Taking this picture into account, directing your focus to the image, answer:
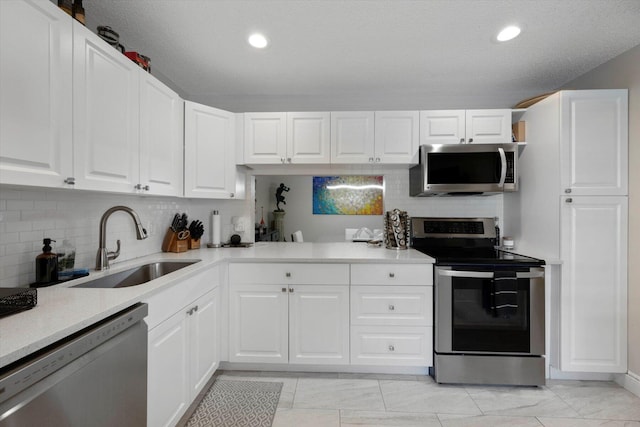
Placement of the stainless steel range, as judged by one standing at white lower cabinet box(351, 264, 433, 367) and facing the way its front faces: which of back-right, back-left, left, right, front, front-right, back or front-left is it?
left

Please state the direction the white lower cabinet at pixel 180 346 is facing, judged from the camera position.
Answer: facing the viewer and to the right of the viewer

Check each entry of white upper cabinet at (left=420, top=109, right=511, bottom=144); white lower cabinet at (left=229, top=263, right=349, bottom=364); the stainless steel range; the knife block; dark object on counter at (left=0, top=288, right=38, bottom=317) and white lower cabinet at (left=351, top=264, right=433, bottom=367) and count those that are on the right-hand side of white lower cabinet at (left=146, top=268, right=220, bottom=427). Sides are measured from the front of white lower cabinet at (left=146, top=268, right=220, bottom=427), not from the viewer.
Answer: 1

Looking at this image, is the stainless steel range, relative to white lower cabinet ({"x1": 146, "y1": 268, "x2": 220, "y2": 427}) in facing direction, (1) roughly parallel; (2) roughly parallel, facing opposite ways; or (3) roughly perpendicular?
roughly perpendicular

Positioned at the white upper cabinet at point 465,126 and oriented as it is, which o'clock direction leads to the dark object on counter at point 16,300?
The dark object on counter is roughly at 1 o'clock from the white upper cabinet.

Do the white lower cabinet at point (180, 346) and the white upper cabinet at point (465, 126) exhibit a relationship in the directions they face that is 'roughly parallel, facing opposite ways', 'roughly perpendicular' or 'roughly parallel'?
roughly perpendicular

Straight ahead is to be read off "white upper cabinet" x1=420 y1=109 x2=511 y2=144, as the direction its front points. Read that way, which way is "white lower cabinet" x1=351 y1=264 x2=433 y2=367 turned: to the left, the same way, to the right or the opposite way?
the same way

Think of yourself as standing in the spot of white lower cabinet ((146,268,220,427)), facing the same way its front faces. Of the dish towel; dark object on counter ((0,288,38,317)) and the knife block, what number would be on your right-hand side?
1

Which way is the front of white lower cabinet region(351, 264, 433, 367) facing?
toward the camera

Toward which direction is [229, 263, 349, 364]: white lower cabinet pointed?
toward the camera

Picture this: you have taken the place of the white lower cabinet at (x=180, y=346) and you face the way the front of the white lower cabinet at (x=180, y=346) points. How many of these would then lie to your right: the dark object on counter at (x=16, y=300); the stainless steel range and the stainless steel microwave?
1

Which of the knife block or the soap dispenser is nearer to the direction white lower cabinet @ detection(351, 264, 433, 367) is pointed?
the soap dispenser

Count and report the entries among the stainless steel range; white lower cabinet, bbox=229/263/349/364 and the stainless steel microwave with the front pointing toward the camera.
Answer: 3

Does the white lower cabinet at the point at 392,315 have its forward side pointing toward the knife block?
no

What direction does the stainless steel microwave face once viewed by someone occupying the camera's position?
facing the viewer

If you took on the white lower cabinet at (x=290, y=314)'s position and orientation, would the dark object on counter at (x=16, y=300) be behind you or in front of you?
in front

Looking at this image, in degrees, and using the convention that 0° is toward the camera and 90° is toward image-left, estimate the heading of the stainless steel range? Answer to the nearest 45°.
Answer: approximately 0°

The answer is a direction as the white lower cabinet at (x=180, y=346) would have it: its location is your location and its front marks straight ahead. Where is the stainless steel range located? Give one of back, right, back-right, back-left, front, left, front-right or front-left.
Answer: front-left

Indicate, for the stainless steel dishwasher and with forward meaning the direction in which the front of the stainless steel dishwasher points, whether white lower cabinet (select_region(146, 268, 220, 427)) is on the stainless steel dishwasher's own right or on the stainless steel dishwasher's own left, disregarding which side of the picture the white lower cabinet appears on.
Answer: on the stainless steel dishwasher's own left

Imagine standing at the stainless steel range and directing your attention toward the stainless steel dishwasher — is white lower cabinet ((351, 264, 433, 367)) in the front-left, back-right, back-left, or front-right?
front-right
